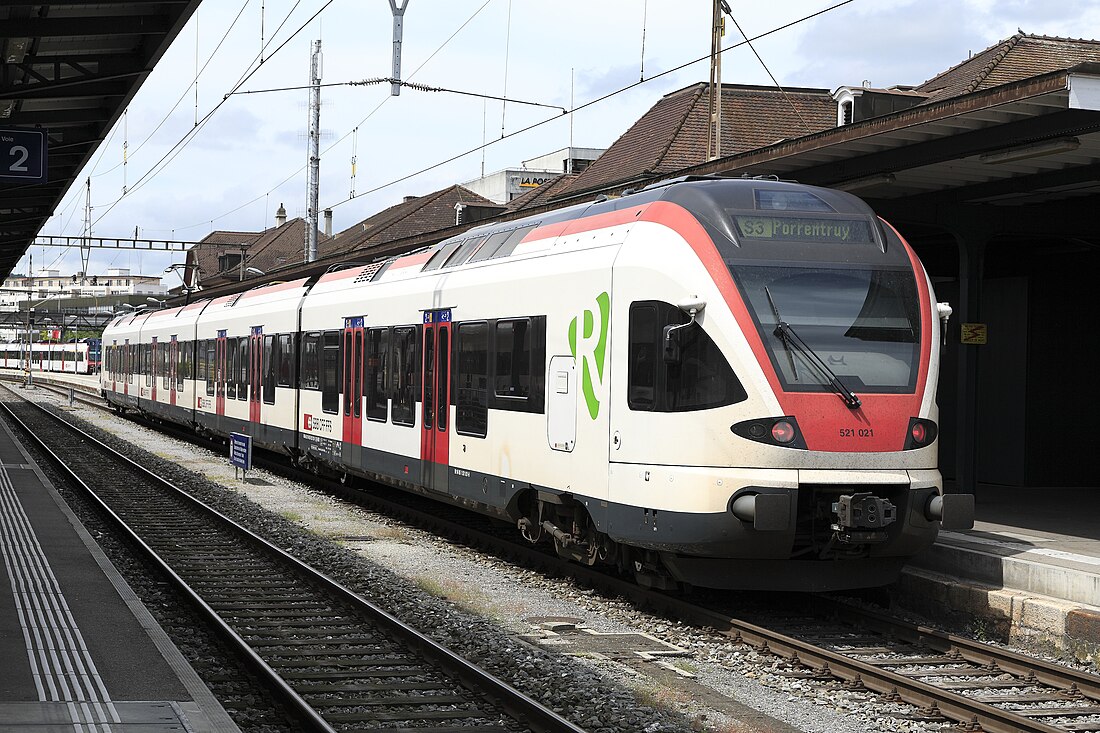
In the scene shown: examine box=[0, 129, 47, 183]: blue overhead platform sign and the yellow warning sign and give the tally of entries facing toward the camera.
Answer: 2

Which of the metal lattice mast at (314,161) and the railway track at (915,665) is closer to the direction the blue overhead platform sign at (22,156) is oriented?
the railway track

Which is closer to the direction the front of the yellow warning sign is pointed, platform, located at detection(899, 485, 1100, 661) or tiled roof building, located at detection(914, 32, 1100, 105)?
the platform

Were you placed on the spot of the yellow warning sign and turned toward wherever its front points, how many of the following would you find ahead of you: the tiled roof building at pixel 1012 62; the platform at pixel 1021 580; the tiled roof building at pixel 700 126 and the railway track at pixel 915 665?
2

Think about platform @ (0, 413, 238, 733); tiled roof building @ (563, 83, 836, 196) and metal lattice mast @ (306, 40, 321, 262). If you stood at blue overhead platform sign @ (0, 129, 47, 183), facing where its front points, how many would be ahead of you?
1

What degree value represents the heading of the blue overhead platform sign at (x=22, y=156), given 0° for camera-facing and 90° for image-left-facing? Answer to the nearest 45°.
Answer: approximately 0°

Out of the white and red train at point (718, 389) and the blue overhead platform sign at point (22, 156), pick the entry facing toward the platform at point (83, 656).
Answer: the blue overhead platform sign

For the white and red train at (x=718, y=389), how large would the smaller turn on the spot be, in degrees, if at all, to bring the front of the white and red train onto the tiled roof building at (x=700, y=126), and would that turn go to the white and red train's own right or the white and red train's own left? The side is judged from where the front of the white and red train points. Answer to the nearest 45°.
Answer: approximately 135° to the white and red train's own left

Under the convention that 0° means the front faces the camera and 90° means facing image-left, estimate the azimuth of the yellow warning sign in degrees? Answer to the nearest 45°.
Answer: approximately 0°

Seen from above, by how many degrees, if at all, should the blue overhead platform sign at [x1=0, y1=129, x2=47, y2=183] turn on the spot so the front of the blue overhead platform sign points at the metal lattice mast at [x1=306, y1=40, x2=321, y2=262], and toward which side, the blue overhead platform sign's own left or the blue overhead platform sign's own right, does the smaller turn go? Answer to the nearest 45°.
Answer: approximately 180°
